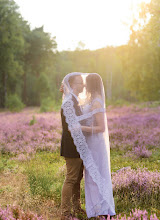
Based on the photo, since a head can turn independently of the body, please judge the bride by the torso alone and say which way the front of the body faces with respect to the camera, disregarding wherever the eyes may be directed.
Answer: to the viewer's left
